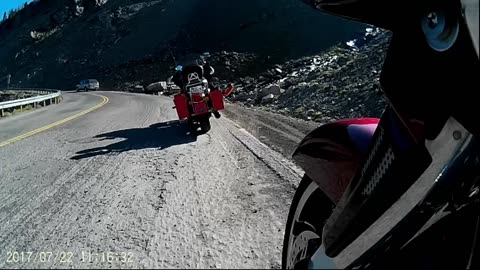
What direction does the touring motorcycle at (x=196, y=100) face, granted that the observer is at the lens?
facing away from the viewer

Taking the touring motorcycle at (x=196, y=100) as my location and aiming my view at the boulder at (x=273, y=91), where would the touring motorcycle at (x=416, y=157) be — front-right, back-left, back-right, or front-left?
back-right

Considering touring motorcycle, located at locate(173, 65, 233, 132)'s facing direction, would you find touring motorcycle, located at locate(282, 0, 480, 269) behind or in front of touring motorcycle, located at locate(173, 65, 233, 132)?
behind

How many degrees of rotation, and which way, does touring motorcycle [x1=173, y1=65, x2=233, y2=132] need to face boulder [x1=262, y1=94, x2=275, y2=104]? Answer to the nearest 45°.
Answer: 0° — it already faces it

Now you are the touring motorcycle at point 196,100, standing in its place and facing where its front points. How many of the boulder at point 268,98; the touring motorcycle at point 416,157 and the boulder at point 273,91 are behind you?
1

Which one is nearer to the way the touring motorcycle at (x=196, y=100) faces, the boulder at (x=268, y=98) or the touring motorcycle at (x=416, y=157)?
the boulder
